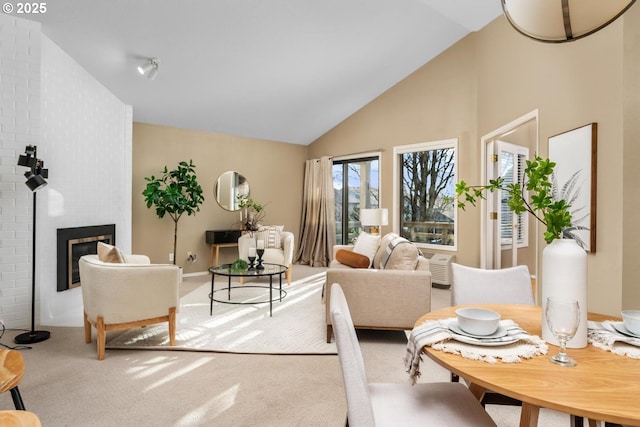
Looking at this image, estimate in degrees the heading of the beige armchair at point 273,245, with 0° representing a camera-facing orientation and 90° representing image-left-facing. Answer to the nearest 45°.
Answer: approximately 45°

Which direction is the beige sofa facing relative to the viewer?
to the viewer's left

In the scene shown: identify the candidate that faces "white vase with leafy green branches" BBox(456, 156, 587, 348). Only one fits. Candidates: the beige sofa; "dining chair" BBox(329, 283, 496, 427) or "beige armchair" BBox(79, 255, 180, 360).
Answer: the dining chair

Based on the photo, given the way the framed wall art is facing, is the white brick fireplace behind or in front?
in front

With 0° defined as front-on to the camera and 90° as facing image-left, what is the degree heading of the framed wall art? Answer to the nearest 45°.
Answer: approximately 45°

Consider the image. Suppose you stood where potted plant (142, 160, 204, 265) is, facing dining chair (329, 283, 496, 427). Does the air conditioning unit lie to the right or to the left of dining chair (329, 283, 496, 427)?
left

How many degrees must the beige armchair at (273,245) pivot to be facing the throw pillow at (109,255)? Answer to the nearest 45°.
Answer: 0° — it already faces it
